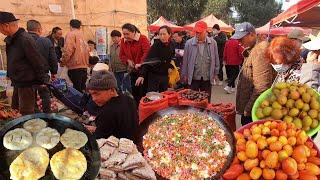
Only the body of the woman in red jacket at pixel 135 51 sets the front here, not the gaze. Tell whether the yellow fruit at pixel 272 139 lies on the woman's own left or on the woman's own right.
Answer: on the woman's own left

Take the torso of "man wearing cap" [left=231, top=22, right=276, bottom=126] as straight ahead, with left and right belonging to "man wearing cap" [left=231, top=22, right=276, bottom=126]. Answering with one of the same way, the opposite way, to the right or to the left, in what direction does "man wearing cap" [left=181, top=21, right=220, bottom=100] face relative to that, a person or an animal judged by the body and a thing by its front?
to the left

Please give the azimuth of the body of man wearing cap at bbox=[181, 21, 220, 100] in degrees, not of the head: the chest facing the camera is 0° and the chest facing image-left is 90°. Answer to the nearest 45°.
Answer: approximately 0°

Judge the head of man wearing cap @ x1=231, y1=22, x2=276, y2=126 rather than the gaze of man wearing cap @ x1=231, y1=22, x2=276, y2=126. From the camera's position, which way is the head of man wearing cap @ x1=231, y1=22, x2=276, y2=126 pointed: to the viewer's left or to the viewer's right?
to the viewer's left

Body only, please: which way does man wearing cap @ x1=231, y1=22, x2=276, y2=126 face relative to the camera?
to the viewer's left

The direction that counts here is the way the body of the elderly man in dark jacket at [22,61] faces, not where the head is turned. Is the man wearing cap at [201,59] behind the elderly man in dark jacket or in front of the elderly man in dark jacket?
behind
